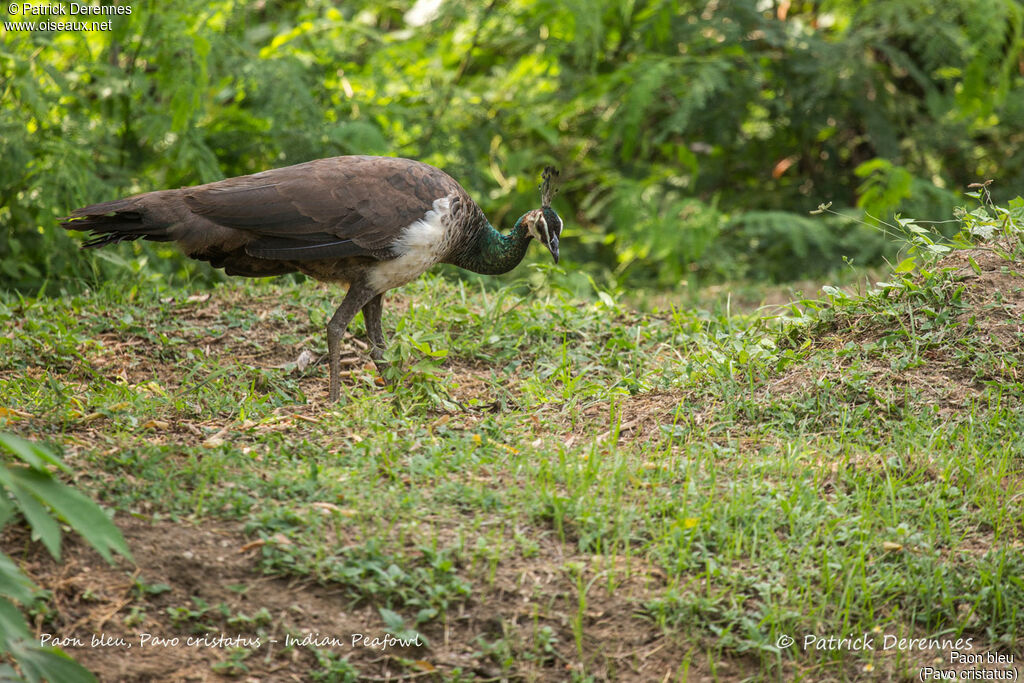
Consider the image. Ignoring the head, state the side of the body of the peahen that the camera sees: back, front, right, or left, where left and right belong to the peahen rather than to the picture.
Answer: right

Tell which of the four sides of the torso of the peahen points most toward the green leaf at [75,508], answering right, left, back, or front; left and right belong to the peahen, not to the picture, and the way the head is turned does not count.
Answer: right

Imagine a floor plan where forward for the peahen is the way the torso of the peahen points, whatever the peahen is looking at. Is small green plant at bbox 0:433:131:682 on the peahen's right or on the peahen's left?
on the peahen's right

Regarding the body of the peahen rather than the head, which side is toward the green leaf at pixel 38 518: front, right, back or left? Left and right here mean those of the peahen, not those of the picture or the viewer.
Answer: right
